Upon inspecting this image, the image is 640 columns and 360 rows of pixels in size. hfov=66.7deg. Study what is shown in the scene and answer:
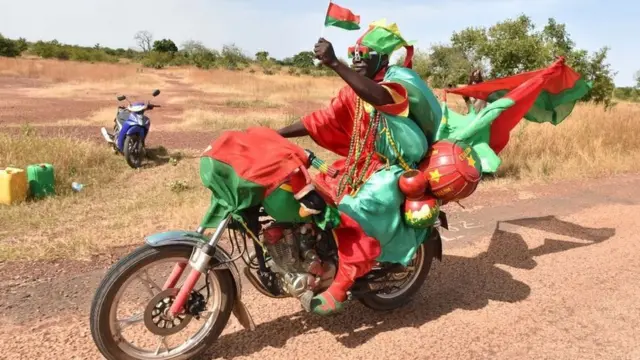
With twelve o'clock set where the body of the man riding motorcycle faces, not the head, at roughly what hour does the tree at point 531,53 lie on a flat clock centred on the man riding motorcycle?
The tree is roughly at 5 o'clock from the man riding motorcycle.

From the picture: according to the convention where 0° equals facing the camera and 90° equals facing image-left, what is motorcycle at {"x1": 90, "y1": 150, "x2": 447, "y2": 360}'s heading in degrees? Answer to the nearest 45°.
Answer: approximately 45°

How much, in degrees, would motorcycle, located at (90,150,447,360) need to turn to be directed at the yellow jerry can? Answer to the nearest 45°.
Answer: approximately 90° to its right

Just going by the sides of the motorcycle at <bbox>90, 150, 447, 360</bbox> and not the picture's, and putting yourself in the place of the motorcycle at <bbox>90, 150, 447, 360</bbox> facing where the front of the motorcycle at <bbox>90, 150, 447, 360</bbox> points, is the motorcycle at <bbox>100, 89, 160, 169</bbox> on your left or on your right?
on your right

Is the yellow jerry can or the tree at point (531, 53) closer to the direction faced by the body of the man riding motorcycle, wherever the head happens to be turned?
the yellow jerry can

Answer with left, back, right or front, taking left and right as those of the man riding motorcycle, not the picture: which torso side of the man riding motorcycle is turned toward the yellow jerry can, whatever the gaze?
right

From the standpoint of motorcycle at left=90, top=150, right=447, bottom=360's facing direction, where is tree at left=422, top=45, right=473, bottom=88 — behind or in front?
behind
